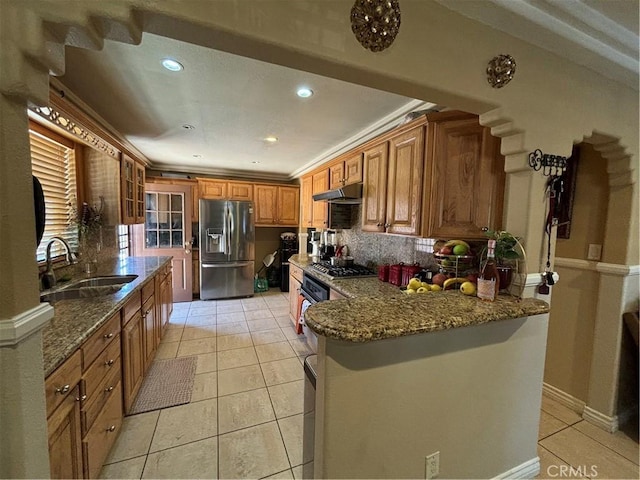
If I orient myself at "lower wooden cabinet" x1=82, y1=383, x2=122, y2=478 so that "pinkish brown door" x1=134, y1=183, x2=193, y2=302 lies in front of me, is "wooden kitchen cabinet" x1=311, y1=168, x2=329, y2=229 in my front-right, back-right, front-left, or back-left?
front-right

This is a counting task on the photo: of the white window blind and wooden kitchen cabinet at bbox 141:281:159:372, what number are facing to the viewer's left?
0

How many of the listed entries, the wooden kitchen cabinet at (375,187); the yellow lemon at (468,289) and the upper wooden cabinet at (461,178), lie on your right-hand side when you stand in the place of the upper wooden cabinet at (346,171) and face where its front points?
0

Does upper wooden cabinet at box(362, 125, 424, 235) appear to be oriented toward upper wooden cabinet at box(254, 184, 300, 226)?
no

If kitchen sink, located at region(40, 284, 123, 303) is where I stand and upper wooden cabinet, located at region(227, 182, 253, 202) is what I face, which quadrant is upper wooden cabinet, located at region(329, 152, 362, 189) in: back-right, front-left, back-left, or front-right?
front-right

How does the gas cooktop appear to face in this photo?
to the viewer's left

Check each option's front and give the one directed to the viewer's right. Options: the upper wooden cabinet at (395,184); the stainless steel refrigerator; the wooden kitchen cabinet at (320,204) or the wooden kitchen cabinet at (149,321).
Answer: the wooden kitchen cabinet at (149,321)

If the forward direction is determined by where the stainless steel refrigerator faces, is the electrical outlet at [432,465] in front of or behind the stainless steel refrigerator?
in front

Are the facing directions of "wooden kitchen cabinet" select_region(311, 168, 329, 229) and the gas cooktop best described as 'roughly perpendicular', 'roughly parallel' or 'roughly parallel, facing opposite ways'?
roughly parallel

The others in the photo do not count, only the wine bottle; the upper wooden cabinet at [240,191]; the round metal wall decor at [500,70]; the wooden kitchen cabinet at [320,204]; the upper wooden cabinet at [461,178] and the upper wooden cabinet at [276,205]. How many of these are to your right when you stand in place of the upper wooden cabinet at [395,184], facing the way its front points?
3

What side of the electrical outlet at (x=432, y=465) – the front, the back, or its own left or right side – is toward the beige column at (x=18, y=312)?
right

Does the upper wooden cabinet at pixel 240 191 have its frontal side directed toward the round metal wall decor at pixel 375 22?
yes

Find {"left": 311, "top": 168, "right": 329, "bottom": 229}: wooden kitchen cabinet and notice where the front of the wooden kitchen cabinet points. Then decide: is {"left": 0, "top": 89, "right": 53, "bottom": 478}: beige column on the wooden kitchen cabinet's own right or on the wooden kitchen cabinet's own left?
on the wooden kitchen cabinet's own left

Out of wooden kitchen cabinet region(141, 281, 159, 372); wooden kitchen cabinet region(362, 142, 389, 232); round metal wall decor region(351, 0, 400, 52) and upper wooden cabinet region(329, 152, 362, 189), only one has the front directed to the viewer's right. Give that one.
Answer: wooden kitchen cabinet region(141, 281, 159, 372)

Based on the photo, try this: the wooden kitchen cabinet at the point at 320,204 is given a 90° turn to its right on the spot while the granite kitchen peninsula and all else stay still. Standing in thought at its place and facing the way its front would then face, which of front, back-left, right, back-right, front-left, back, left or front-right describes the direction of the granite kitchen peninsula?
back

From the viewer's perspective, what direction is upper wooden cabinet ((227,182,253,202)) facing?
toward the camera

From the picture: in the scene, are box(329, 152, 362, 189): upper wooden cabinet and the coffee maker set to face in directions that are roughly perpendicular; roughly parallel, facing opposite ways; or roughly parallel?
roughly parallel

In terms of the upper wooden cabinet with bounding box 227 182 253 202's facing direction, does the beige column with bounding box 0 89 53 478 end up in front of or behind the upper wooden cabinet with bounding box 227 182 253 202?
in front

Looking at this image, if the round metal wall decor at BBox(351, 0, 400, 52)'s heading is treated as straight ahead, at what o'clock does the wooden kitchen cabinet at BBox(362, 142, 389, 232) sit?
The wooden kitchen cabinet is roughly at 6 o'clock from the round metal wall decor.

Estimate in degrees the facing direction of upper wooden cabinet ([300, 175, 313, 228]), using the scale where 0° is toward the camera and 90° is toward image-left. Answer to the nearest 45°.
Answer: approximately 90°

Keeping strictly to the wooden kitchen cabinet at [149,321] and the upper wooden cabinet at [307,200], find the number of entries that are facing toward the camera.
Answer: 0

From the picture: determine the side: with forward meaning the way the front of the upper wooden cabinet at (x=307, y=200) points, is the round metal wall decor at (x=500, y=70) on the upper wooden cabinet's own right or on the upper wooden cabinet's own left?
on the upper wooden cabinet's own left
